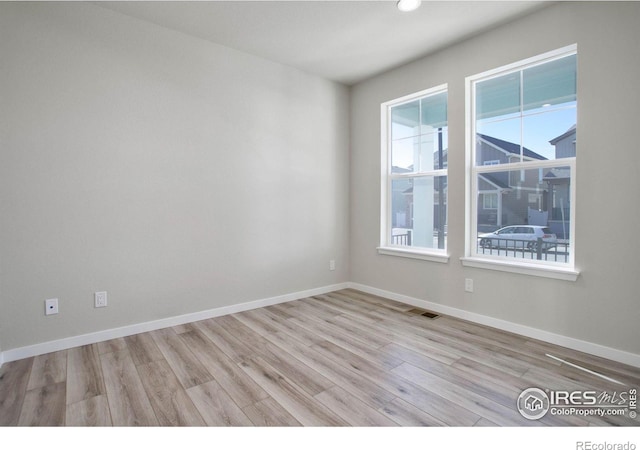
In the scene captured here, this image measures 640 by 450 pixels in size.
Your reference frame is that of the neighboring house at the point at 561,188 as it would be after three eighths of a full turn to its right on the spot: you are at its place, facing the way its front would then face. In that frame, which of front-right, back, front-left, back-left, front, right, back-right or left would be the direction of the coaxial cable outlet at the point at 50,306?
left

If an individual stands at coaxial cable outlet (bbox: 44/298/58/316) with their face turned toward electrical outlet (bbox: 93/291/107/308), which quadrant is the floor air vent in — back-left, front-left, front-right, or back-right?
front-right

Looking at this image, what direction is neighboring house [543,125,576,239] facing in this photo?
toward the camera

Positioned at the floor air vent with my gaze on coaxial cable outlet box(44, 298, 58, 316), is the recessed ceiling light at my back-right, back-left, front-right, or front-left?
front-left

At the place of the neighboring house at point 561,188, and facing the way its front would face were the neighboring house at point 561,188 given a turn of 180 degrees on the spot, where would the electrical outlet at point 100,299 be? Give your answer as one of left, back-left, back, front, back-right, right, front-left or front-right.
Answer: back-left
